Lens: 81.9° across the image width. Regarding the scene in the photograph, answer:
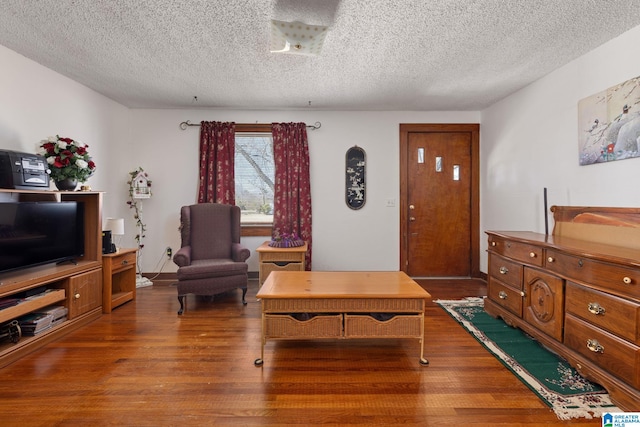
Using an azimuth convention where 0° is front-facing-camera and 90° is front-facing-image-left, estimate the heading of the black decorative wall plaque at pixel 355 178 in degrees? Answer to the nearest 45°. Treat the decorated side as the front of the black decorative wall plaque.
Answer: approximately 0°

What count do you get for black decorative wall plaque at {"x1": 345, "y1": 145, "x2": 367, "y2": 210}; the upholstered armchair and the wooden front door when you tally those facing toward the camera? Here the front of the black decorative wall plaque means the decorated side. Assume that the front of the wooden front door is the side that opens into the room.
3

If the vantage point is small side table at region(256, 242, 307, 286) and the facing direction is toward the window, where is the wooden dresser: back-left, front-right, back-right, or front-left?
back-right

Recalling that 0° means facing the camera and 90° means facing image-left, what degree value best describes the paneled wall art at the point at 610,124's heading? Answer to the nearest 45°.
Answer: approximately 45°

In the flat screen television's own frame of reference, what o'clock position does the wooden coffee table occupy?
The wooden coffee table is roughly at 12 o'clock from the flat screen television.

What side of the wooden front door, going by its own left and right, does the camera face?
front

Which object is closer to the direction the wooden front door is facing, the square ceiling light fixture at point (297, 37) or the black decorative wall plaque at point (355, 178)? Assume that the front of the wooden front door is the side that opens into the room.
the square ceiling light fixture

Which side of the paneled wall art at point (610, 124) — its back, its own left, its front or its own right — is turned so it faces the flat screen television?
front

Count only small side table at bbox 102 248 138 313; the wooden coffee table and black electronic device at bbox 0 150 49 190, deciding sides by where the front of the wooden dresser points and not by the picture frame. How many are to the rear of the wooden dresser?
0

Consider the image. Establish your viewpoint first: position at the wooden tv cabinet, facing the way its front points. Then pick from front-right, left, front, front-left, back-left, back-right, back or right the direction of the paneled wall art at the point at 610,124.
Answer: front

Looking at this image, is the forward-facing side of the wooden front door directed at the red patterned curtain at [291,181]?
no

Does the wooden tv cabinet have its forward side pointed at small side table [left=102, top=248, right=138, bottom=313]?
no

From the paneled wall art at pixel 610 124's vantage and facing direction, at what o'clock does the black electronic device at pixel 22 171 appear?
The black electronic device is roughly at 12 o'clock from the paneled wall art.

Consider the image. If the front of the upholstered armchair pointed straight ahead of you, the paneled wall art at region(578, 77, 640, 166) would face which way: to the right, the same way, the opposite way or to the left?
to the right

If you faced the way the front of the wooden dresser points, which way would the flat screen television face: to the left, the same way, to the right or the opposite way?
the opposite way

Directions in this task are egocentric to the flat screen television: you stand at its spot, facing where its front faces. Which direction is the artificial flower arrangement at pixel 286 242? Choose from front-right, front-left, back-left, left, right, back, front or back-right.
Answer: front-left

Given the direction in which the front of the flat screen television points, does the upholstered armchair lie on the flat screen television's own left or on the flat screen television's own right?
on the flat screen television's own left

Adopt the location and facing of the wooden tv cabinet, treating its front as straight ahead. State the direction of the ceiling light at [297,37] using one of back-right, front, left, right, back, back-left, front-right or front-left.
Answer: front
